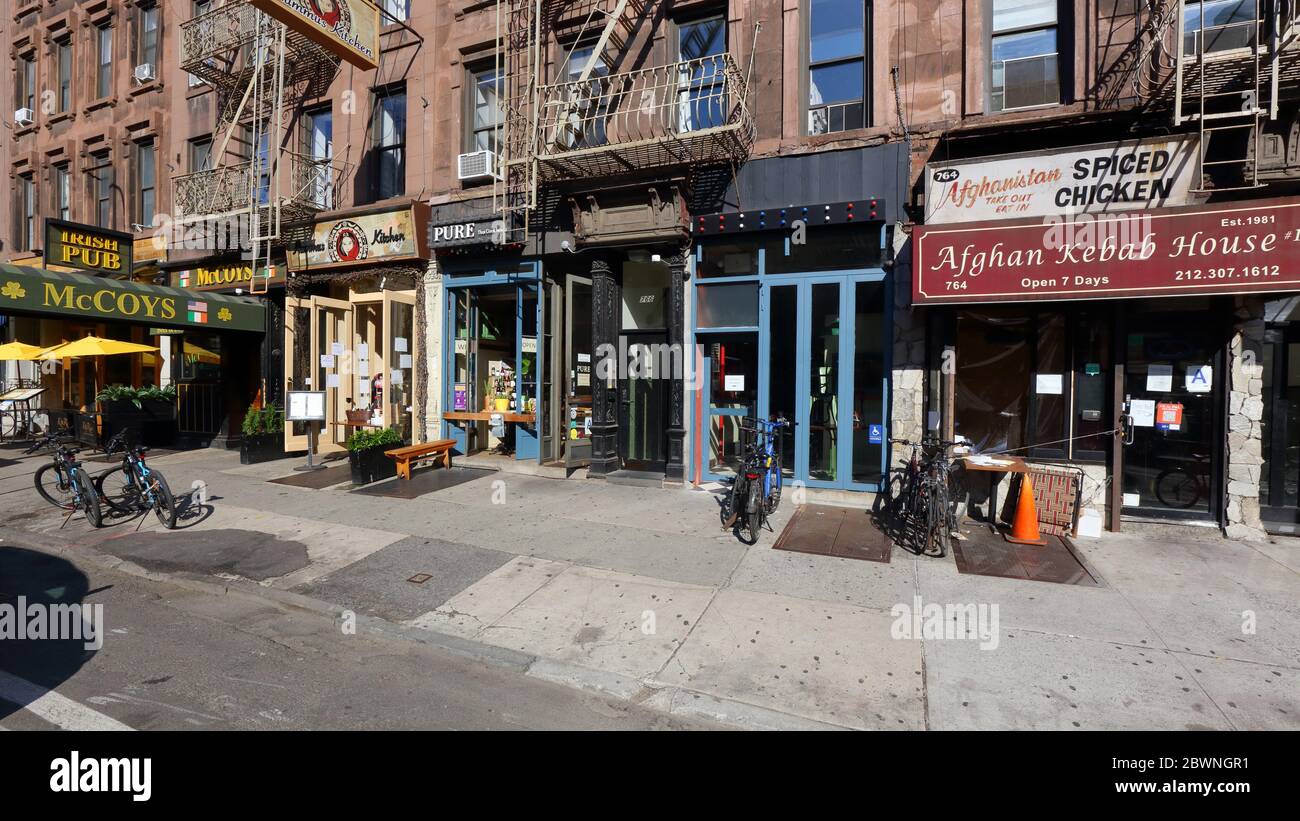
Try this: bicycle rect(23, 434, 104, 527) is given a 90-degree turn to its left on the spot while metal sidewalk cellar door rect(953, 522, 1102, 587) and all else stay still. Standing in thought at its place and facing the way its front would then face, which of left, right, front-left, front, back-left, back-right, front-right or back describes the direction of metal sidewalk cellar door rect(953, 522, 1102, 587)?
left

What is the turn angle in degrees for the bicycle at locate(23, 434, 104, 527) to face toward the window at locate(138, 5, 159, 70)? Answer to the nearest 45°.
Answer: approximately 45° to its right

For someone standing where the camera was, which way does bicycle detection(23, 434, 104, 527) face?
facing away from the viewer and to the left of the viewer

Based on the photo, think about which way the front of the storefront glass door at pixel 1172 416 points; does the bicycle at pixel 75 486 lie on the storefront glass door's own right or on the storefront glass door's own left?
on the storefront glass door's own right

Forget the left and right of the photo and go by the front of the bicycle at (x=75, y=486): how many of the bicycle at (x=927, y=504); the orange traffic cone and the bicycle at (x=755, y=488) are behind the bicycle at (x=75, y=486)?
3

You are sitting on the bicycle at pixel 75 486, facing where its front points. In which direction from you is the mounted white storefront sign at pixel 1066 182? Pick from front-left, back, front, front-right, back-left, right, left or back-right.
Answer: back
